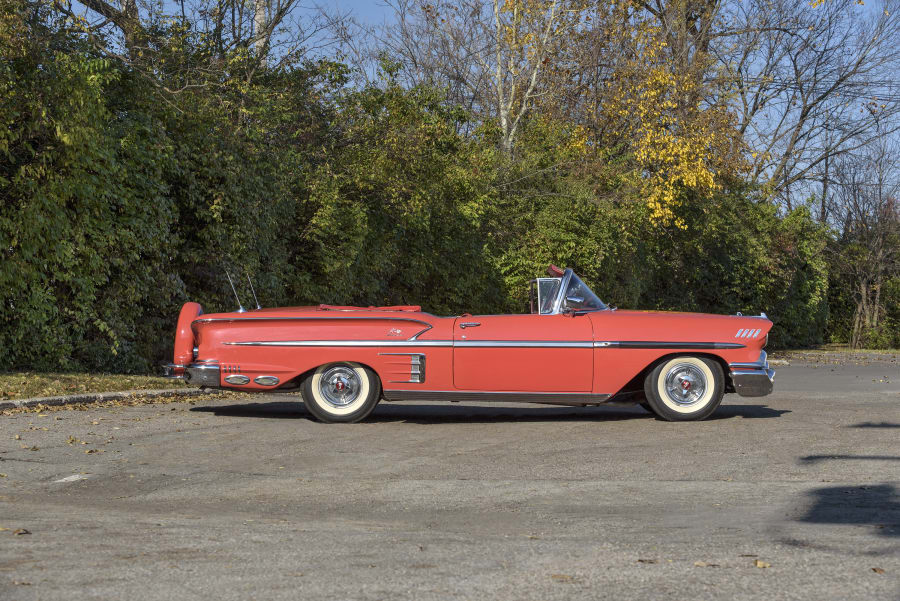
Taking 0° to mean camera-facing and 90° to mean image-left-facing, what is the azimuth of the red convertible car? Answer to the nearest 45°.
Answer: approximately 270°
